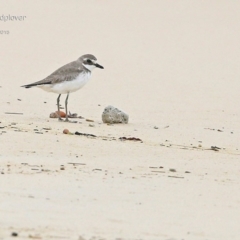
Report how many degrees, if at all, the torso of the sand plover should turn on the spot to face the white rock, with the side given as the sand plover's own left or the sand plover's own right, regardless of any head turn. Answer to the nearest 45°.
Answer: approximately 45° to the sand plover's own right

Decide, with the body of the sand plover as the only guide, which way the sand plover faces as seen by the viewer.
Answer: to the viewer's right
